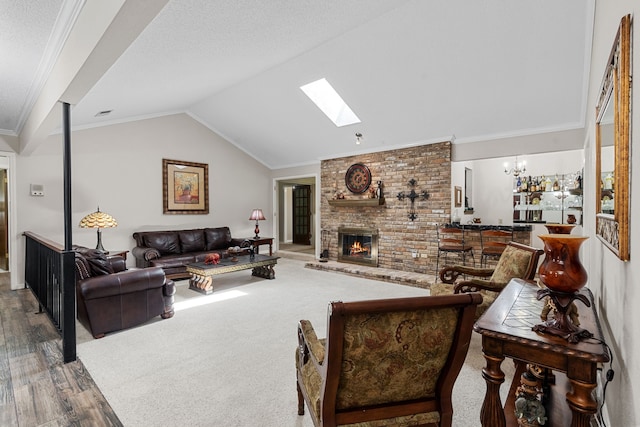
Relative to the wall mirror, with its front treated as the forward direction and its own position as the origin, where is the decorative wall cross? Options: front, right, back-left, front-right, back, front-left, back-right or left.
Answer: front-right

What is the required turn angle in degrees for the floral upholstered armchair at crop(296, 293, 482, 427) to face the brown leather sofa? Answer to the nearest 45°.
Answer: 0° — it already faces it

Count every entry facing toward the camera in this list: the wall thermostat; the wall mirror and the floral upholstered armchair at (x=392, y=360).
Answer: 1

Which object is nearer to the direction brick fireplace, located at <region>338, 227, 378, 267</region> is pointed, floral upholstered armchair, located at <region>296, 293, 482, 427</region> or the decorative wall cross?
the floral upholstered armchair

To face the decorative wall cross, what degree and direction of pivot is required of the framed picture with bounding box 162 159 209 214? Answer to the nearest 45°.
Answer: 0° — it already faces it

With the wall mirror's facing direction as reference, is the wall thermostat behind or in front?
in front

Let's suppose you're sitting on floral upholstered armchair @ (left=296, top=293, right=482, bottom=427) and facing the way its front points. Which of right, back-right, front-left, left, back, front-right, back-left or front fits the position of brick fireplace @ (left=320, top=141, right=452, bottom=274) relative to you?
front-right

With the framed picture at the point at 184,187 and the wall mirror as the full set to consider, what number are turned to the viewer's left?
1

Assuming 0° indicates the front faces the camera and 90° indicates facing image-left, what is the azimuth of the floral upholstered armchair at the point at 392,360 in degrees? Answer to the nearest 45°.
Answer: approximately 135°

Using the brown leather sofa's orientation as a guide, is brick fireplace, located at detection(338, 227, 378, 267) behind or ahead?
ahead

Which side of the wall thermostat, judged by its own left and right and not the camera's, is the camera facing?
front

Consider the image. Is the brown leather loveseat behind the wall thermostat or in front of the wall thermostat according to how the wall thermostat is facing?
in front

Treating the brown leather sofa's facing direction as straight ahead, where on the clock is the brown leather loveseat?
The brown leather loveseat is roughly at 2 o'clock from the brown leather sofa.

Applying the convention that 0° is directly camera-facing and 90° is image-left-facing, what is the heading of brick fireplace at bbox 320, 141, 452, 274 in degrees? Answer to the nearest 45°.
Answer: approximately 45°

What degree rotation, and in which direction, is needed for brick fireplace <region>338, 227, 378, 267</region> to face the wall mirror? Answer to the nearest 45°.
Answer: approximately 45° to its left
